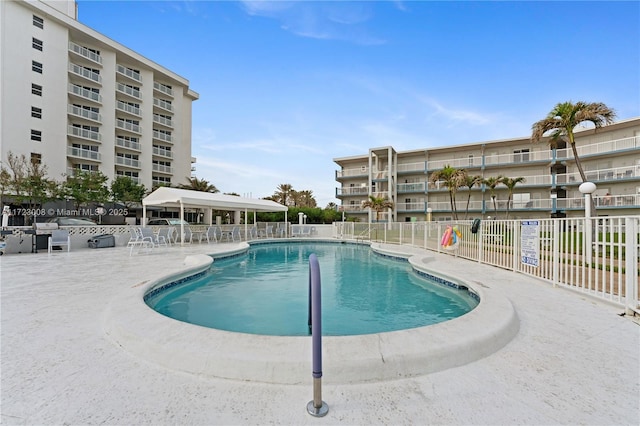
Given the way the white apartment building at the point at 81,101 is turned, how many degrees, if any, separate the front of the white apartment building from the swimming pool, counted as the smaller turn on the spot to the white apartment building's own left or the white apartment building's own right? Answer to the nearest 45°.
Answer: approximately 45° to the white apartment building's own right

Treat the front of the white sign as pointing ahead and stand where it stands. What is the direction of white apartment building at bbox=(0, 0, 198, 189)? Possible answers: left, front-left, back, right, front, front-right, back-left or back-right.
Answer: front-right

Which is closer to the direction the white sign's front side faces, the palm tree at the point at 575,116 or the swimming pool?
the swimming pool

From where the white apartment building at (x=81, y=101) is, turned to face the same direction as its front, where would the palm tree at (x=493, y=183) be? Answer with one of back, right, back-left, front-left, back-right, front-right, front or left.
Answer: front

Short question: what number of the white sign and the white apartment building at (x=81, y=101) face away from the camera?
0

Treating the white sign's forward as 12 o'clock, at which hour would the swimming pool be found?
The swimming pool is roughly at 12 o'clock from the white sign.

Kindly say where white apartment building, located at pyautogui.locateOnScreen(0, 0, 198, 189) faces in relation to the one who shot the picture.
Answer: facing the viewer and to the right of the viewer

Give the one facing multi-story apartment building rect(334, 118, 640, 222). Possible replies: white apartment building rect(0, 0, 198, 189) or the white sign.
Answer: the white apartment building

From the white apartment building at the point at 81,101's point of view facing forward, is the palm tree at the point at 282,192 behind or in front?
in front

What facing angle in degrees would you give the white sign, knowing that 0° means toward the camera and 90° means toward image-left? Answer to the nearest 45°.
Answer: approximately 45°

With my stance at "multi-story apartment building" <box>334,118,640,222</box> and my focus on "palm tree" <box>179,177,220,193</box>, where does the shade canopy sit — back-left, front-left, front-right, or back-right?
front-left

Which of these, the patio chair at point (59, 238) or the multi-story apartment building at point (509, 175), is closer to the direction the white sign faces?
the patio chair

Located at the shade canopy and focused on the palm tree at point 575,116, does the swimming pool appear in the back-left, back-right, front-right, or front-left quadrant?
front-right

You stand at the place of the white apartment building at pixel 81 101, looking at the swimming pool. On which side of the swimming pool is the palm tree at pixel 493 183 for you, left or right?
left

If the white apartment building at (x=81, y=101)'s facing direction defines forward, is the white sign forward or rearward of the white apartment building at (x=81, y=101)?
forward

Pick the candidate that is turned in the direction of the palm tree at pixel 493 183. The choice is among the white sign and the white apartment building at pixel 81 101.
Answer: the white apartment building

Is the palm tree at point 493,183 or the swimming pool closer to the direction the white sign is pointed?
the swimming pool

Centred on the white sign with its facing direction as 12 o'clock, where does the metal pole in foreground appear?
The metal pole in foreground is roughly at 11 o'clock from the white sign.

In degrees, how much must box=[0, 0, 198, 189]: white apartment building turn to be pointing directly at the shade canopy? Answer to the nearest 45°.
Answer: approximately 45° to its right

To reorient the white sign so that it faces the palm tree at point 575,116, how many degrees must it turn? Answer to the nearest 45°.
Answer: approximately 135° to its right
